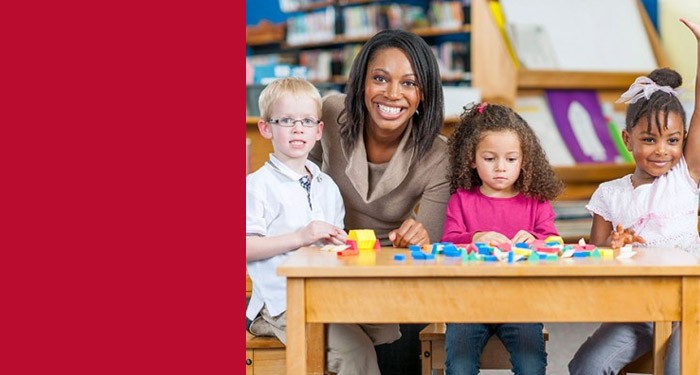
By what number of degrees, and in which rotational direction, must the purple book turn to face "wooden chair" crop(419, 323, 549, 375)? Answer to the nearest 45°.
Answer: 0° — it already faces it

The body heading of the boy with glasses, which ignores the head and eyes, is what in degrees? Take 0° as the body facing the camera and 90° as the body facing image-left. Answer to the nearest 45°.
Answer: approximately 315°

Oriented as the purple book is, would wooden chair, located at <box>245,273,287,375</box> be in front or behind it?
in front

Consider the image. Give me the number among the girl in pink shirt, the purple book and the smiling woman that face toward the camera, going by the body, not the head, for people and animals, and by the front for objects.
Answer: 3

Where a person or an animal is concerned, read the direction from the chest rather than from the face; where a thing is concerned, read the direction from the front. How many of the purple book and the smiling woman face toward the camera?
2

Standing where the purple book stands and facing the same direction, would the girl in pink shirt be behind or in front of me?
in front

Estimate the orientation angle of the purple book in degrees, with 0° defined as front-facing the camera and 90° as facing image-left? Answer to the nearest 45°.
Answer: approximately 0°

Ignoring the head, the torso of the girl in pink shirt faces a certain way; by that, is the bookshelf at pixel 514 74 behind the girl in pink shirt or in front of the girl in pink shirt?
behind
